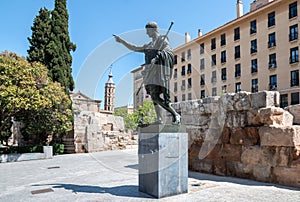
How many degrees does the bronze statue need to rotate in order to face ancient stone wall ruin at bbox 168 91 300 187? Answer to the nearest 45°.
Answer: approximately 180°

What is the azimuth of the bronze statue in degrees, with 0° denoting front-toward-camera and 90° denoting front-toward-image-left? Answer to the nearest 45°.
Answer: approximately 45°

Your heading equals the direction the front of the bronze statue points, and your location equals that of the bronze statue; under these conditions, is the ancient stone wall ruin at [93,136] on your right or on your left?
on your right

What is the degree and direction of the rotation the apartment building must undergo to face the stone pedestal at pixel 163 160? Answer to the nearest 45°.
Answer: approximately 45° to its left

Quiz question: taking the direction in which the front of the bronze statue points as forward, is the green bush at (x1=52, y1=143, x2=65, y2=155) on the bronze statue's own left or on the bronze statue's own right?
on the bronze statue's own right

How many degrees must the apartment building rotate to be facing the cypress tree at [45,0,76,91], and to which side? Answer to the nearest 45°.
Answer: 0° — it already faces it
